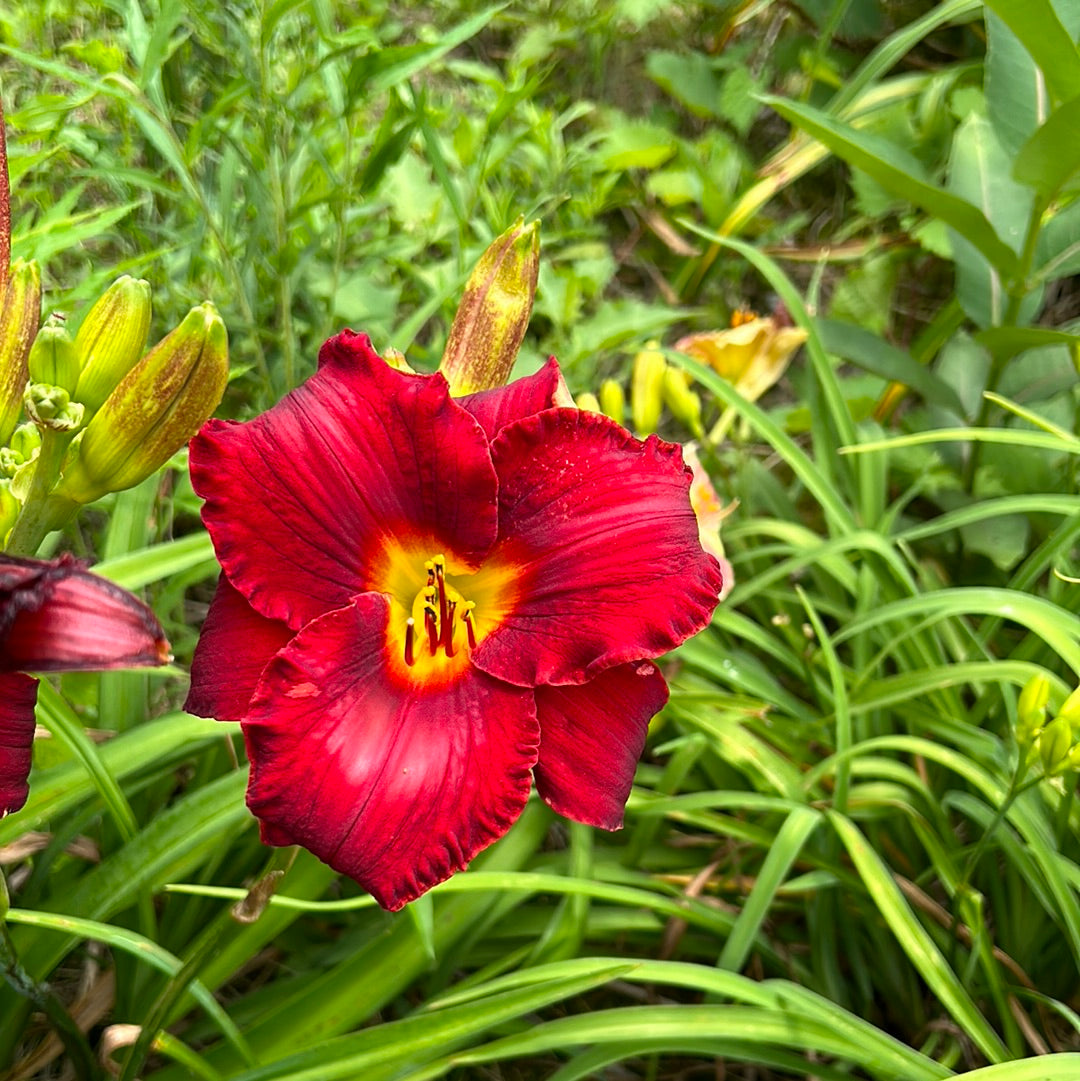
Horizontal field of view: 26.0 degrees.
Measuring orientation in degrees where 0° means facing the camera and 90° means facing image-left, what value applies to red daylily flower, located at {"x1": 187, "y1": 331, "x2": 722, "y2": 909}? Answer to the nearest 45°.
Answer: approximately 0°

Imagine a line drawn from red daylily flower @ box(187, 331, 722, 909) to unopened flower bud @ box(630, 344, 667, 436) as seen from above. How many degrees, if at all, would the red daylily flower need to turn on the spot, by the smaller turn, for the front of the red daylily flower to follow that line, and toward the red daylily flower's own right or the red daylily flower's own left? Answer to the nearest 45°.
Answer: approximately 180°

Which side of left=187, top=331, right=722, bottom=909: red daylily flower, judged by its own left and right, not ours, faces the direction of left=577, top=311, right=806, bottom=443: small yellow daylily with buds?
back
